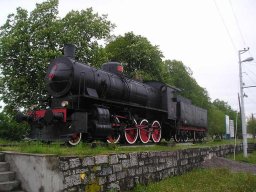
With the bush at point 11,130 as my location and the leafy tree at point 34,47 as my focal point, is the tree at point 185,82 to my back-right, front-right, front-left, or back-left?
front-right

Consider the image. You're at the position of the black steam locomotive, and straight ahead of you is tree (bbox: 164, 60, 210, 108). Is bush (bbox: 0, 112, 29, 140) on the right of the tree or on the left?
left

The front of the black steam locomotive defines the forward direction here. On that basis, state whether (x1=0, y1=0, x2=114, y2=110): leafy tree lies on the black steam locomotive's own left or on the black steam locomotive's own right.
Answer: on the black steam locomotive's own right

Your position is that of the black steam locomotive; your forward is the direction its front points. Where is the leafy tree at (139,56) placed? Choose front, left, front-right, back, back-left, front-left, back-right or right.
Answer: back-right

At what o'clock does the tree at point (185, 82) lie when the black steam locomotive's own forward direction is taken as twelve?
The tree is roughly at 5 o'clock from the black steam locomotive.

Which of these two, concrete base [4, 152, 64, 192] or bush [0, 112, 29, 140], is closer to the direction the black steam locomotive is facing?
the concrete base

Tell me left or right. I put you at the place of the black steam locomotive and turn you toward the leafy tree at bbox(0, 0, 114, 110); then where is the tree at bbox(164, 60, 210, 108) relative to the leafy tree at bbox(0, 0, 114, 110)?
right

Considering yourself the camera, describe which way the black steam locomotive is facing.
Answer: facing the viewer and to the left of the viewer

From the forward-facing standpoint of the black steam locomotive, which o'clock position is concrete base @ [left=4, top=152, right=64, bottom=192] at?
The concrete base is roughly at 11 o'clock from the black steam locomotive.
